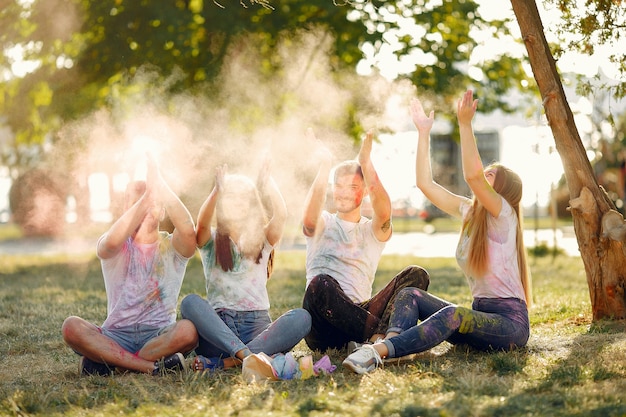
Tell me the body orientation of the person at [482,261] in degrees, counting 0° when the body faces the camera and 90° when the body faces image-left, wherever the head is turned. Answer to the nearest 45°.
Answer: approximately 90°

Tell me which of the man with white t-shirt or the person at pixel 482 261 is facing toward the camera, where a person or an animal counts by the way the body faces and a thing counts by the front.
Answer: the man with white t-shirt

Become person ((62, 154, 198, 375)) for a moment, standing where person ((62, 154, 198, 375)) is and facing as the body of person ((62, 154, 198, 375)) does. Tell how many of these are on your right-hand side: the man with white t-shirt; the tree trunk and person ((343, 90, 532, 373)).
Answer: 0

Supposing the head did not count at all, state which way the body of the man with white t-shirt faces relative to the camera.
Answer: toward the camera

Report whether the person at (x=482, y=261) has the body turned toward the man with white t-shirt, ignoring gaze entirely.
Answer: yes

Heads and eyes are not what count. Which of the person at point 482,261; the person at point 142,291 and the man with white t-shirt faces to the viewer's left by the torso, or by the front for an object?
the person at point 482,261

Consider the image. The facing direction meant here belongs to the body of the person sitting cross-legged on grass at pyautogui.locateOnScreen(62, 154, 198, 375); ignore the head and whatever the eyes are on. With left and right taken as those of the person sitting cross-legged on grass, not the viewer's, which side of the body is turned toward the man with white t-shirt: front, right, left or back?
left

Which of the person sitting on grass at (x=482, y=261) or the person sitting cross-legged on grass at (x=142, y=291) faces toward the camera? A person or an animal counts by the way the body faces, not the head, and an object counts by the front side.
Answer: the person sitting cross-legged on grass at (x=142, y=291)

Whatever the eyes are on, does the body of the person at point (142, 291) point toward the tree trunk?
no

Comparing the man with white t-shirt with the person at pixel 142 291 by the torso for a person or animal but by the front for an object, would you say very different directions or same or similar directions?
same or similar directions

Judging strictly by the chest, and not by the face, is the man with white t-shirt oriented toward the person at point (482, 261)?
no

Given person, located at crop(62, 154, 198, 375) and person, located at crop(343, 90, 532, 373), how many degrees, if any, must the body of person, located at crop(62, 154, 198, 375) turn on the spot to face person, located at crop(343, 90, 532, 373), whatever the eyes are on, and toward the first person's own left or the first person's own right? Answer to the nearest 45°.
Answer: approximately 90° to the first person's own left

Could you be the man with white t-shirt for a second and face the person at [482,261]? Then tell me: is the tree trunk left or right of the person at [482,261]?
left

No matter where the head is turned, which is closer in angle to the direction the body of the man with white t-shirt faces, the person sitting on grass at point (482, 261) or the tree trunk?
the person sitting on grass

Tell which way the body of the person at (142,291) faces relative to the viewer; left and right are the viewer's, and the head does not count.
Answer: facing the viewer

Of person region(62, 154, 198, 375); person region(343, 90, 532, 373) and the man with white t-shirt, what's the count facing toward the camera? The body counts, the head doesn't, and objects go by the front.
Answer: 2

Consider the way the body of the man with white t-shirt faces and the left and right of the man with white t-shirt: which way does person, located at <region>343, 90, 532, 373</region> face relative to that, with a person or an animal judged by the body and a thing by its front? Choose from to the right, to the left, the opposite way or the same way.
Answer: to the right

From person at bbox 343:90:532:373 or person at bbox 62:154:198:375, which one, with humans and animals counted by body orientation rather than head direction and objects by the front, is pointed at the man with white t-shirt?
person at bbox 343:90:532:373
